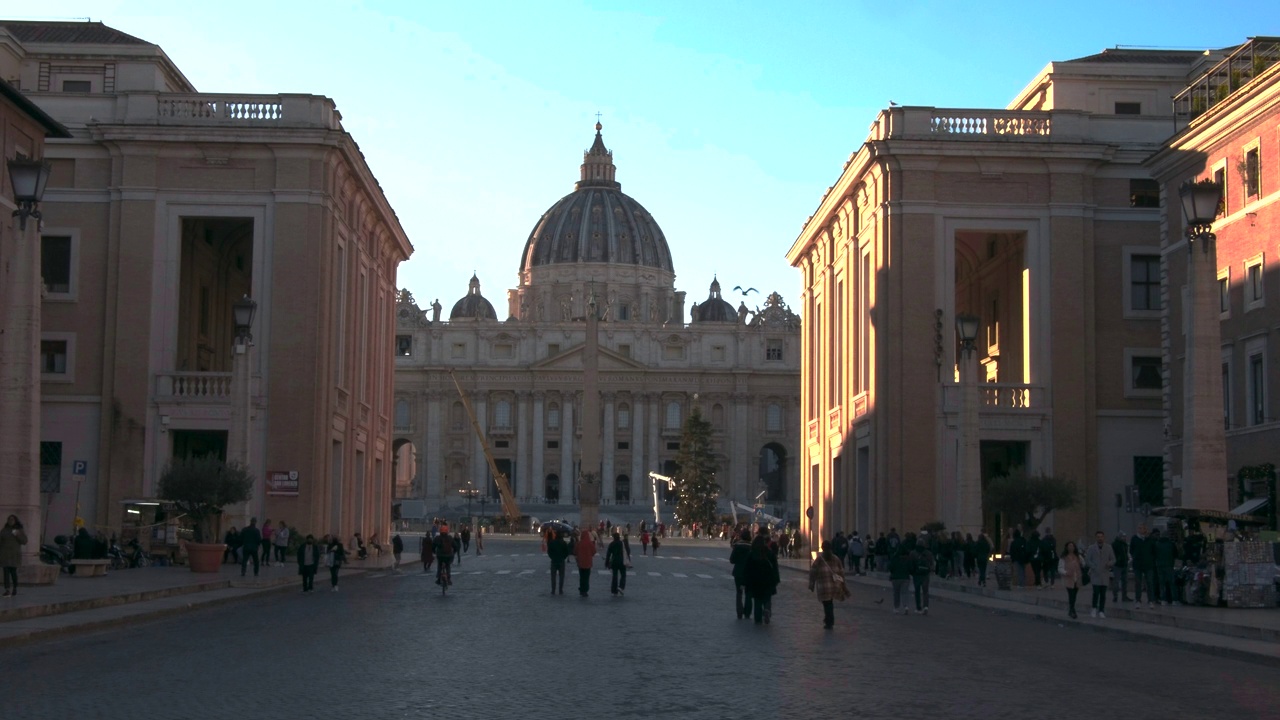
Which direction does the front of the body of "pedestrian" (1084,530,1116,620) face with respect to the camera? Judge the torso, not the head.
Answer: toward the camera

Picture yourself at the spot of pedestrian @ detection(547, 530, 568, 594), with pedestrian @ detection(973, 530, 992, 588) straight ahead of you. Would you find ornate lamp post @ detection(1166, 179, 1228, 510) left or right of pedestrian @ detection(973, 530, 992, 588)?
right

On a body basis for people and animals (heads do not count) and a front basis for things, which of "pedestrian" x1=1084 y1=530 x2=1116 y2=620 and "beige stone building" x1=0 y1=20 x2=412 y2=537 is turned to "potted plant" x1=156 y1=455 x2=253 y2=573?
the beige stone building

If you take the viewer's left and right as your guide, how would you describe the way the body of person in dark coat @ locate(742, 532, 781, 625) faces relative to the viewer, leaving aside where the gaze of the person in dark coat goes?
facing away from the viewer

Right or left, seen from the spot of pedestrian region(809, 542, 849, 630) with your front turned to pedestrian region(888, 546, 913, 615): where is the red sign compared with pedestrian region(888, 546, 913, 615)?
left

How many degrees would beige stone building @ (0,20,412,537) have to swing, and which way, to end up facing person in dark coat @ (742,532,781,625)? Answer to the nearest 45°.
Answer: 0° — it already faces them

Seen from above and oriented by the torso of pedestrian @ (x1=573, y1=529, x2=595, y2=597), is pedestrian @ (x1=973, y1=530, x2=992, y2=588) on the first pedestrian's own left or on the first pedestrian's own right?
on the first pedestrian's own right

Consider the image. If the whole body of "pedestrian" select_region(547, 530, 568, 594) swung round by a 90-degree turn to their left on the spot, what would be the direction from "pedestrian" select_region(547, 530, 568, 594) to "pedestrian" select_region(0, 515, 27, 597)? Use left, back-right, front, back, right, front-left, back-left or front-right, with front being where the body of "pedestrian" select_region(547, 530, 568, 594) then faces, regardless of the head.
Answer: front-left

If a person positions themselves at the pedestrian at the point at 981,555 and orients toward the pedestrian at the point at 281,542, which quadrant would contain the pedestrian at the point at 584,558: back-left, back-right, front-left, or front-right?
front-left

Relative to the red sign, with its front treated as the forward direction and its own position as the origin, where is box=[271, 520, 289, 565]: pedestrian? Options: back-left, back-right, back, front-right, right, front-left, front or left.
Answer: front

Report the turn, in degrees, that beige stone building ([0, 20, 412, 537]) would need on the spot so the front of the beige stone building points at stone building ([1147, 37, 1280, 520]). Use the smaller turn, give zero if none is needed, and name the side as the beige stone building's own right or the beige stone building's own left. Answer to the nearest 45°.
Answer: approximately 45° to the beige stone building's own left

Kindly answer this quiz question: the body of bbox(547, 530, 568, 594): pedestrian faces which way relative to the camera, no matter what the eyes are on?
away from the camera

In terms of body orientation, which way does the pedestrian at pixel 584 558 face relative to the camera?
away from the camera
